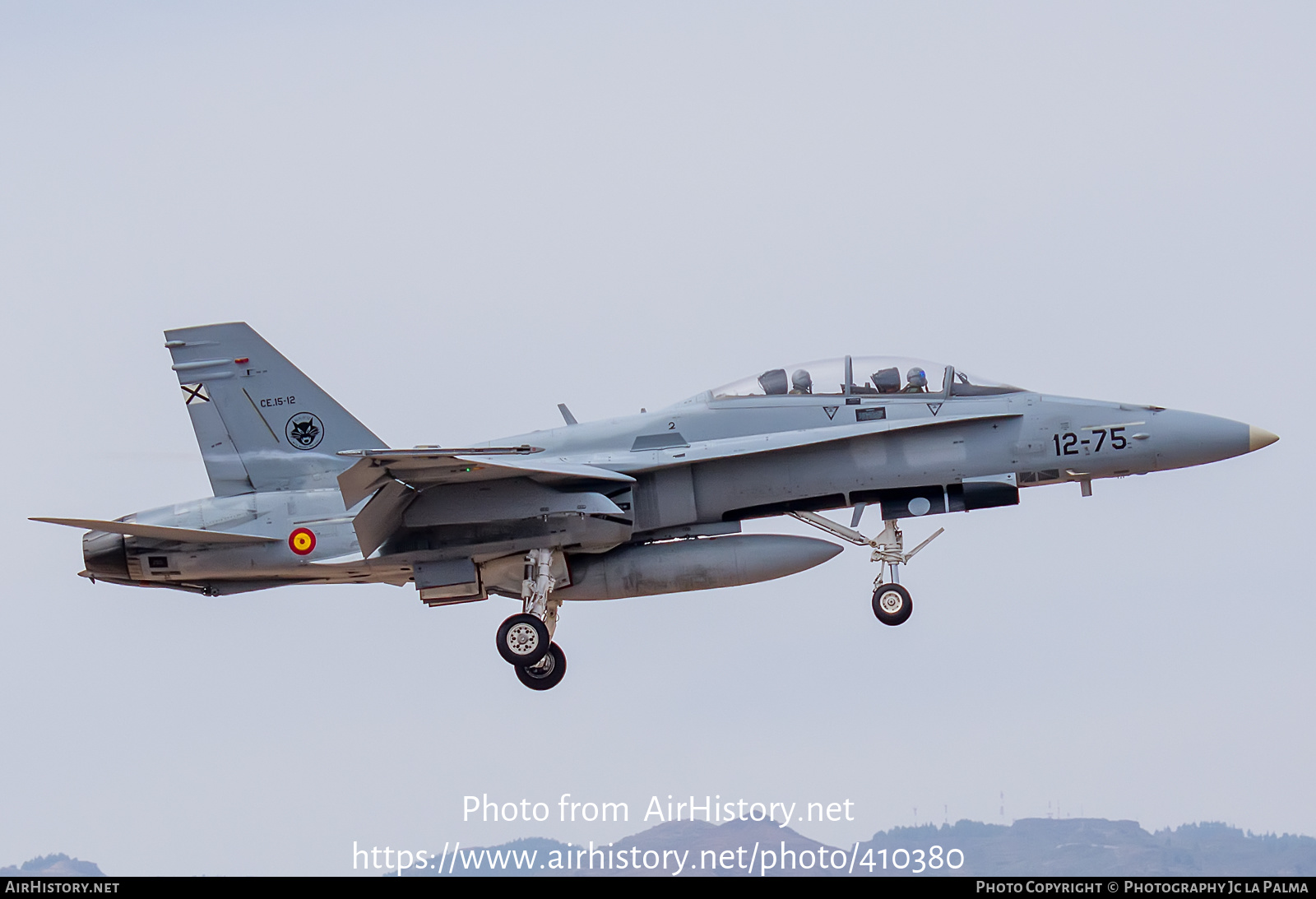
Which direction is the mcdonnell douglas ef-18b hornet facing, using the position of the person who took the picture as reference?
facing to the right of the viewer

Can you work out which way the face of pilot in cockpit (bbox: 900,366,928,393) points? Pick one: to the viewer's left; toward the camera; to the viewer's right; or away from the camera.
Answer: to the viewer's right
